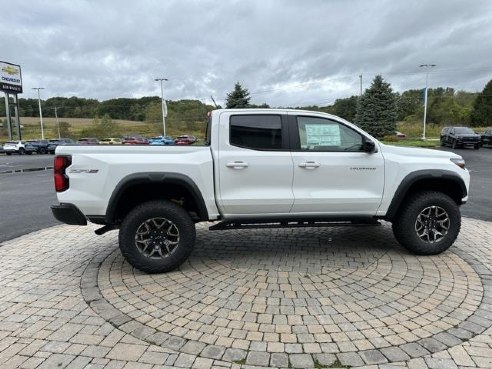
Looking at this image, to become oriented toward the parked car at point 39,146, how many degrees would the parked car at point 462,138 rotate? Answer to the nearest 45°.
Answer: approximately 135° to its right

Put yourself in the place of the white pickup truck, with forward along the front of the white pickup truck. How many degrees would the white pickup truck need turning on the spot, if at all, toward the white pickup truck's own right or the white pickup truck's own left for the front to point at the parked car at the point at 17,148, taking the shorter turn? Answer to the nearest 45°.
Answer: approximately 135° to the white pickup truck's own left

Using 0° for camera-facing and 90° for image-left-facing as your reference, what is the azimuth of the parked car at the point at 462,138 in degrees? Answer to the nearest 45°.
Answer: approximately 315°

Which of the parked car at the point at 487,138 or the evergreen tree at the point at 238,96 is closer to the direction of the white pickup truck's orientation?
the parked car

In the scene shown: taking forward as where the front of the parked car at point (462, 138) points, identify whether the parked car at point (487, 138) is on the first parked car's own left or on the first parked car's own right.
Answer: on the first parked car's own left

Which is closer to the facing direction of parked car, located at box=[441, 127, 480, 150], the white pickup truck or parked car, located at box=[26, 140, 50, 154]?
the white pickup truck

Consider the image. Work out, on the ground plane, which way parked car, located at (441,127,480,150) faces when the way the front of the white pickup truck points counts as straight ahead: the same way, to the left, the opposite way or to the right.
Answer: to the right

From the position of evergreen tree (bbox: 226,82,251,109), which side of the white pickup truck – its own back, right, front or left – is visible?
left

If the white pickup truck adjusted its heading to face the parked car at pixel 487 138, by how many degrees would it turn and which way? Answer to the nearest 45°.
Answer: approximately 45° to its left

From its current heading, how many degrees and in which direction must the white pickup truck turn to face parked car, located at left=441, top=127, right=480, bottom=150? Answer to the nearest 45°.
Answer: approximately 45° to its left

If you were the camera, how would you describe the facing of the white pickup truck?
facing to the right of the viewer
